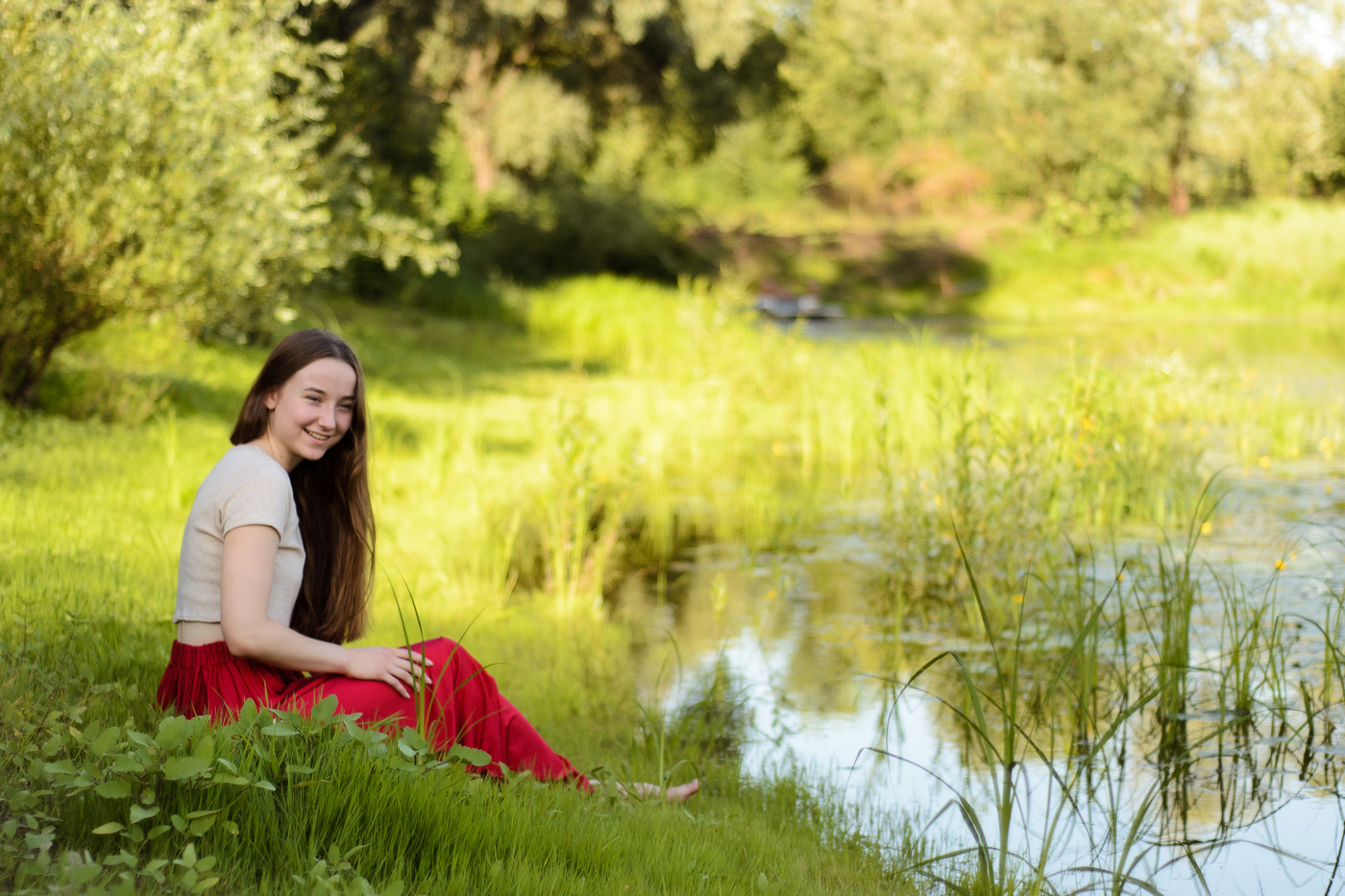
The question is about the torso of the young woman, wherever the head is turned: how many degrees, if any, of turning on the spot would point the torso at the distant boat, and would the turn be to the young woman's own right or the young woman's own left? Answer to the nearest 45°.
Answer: approximately 90° to the young woman's own left

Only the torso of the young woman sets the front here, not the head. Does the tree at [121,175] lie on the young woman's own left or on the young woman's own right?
on the young woman's own left

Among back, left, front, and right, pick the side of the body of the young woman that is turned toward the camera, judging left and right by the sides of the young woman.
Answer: right

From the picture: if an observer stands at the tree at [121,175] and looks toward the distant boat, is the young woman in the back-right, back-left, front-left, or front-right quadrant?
back-right
